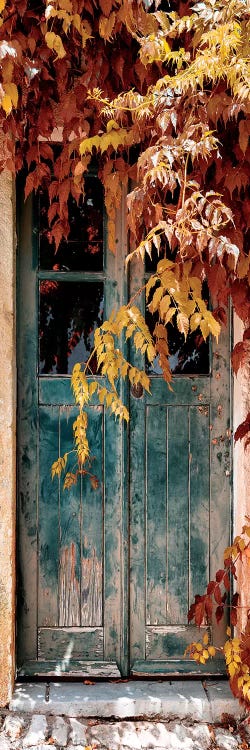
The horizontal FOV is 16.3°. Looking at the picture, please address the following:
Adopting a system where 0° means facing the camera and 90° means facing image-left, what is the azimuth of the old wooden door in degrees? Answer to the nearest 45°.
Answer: approximately 0°
